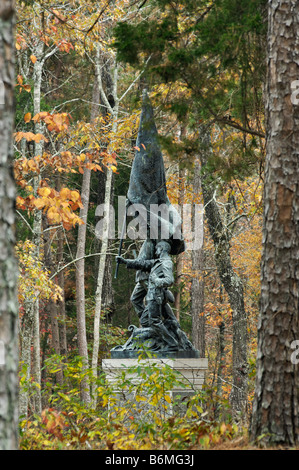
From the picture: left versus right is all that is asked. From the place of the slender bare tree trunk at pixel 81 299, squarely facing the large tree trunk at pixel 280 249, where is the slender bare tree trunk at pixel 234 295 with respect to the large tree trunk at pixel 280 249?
left

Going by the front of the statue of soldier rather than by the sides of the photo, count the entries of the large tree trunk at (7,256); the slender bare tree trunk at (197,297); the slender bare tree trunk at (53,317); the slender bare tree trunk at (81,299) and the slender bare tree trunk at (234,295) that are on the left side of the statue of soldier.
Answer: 1

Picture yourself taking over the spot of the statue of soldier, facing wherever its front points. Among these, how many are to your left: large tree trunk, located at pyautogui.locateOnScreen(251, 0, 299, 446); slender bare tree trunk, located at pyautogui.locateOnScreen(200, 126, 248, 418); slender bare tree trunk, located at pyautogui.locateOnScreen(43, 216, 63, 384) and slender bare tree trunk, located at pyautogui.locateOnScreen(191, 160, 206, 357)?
1

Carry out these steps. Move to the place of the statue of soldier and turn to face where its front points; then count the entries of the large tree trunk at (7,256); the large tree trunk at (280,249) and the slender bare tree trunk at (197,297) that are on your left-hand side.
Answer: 2

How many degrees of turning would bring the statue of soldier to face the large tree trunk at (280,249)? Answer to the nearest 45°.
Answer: approximately 90° to its left

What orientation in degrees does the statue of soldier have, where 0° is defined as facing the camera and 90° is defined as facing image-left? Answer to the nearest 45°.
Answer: approximately 90°

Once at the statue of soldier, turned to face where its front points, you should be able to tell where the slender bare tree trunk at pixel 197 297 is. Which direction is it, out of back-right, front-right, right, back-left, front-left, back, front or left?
right

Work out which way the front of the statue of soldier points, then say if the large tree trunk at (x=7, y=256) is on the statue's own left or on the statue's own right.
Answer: on the statue's own left
